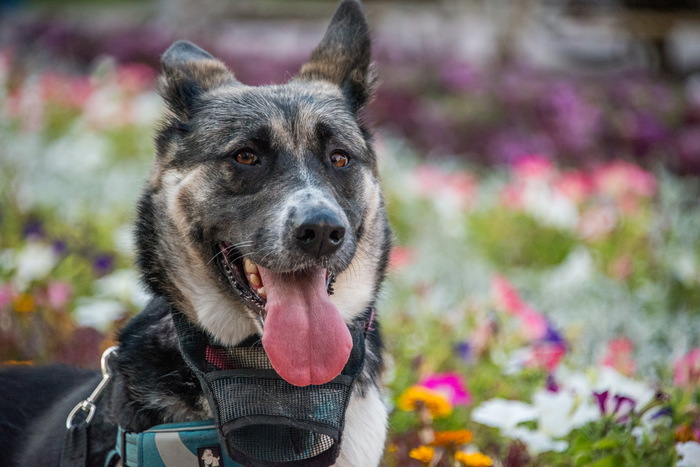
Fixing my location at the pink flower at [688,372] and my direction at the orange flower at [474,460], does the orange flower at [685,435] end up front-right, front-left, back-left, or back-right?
front-left

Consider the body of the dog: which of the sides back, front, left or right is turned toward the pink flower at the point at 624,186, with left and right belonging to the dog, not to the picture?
left

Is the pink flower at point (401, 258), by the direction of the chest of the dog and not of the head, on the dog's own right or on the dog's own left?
on the dog's own left

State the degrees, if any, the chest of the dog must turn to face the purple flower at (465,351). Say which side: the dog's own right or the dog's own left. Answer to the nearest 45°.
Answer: approximately 90° to the dog's own left

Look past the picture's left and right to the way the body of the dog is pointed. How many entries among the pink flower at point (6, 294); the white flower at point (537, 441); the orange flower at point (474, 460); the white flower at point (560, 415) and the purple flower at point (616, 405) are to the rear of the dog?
1

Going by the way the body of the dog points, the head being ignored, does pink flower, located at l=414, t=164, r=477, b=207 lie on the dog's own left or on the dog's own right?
on the dog's own left

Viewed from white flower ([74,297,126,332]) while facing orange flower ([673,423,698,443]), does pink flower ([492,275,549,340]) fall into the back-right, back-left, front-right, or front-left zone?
front-left

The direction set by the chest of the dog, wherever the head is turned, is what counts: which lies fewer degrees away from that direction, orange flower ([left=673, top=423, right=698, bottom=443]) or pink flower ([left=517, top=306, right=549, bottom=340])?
the orange flower

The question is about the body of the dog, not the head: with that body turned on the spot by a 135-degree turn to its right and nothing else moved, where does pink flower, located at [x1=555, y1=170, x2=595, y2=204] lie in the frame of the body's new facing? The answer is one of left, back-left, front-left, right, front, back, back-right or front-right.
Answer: back-right

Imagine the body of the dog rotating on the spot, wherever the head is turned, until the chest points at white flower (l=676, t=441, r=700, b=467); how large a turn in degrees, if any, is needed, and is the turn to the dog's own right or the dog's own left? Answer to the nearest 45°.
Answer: approximately 45° to the dog's own left

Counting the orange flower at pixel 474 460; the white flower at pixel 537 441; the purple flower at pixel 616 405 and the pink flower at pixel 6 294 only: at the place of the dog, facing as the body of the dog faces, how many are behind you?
1

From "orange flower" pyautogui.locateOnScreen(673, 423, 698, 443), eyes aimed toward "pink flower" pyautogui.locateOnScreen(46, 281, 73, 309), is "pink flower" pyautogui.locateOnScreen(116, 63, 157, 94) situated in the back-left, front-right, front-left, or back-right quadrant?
front-right
